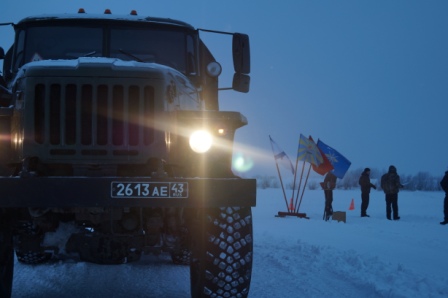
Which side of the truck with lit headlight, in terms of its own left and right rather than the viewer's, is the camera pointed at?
front

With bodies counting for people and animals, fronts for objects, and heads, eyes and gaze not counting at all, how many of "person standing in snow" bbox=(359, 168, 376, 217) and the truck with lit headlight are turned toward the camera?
1

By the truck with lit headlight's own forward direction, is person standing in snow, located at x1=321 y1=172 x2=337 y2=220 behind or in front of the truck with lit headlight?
behind

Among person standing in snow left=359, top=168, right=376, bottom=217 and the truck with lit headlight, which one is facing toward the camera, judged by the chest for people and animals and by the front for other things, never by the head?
the truck with lit headlight

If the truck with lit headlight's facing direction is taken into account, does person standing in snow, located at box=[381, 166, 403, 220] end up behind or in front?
behind
